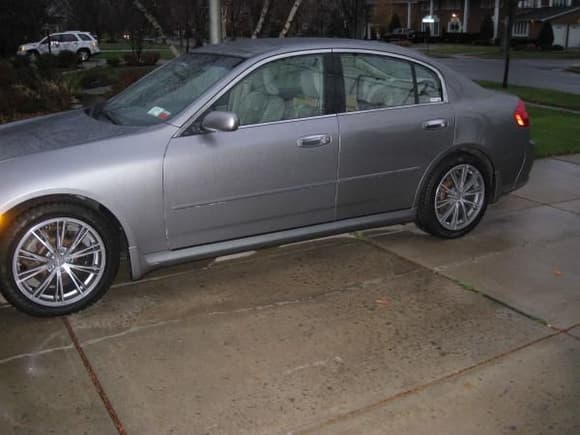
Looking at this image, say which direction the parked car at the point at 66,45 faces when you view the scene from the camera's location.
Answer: facing away from the viewer and to the left of the viewer

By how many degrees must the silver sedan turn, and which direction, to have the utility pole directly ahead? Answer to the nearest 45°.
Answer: approximately 135° to its right

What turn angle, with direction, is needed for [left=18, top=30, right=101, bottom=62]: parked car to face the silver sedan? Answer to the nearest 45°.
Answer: approximately 135° to its left

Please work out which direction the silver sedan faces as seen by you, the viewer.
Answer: facing the viewer and to the left of the viewer

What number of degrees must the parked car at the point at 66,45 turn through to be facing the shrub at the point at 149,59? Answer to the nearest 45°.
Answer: approximately 180°

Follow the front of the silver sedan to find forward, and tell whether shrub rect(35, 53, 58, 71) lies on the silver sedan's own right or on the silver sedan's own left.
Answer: on the silver sedan's own right

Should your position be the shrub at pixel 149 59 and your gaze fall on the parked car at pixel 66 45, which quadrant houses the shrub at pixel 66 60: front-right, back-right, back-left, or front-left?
front-left

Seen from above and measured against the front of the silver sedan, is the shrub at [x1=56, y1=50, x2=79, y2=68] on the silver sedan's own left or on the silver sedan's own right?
on the silver sedan's own right
